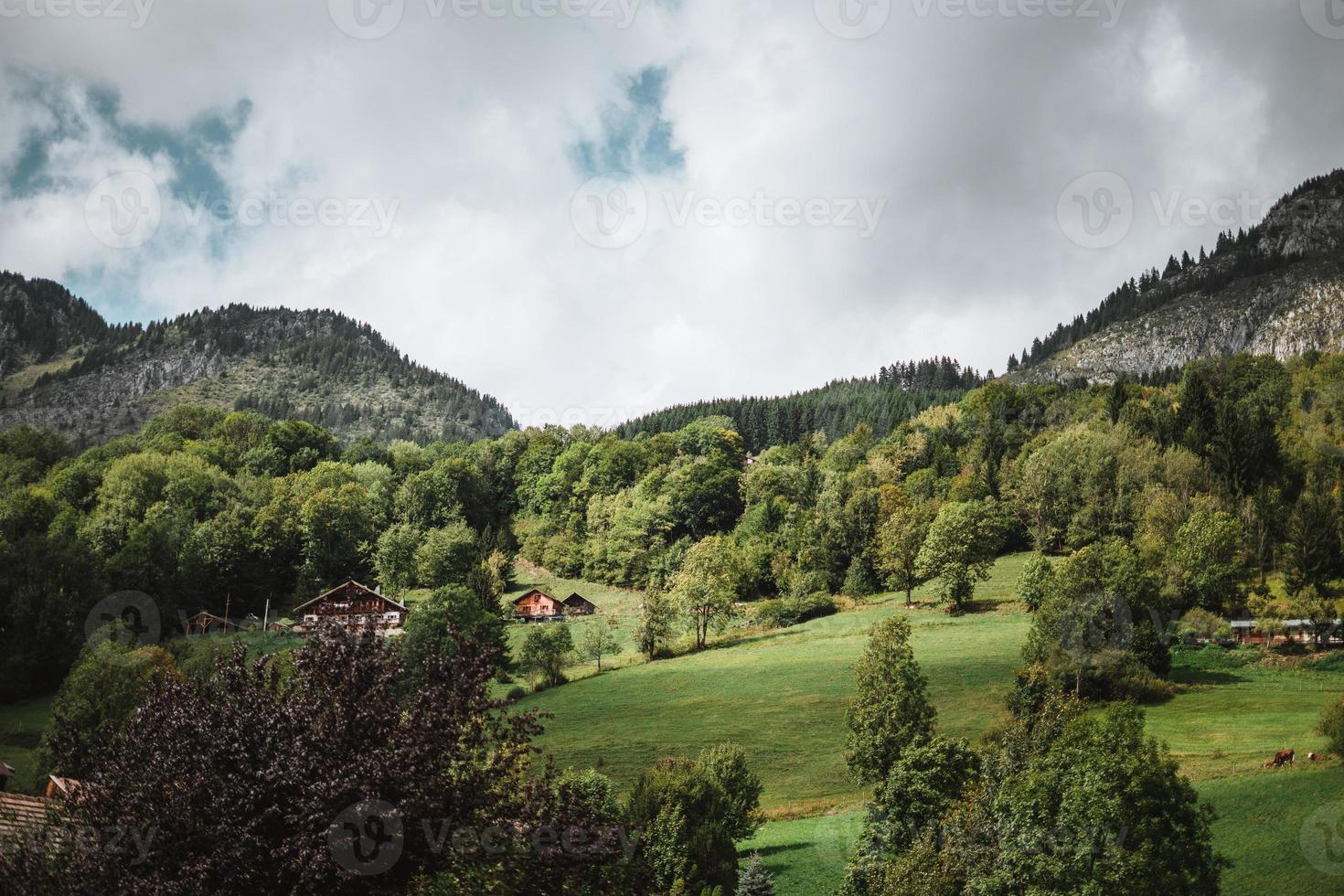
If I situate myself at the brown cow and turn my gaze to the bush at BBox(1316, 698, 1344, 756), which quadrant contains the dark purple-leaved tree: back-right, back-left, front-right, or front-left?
back-right

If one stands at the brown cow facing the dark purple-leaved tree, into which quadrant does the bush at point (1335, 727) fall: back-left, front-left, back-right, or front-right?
back-left

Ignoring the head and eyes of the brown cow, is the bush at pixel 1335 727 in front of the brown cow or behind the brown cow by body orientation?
behind

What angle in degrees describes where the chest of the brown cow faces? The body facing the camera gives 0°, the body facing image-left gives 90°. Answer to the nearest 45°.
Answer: approximately 90°

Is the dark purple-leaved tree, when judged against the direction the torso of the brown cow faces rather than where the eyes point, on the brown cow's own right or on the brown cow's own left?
on the brown cow's own left

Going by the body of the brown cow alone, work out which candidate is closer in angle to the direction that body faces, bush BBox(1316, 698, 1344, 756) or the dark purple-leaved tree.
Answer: the dark purple-leaved tree
